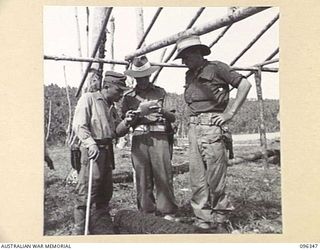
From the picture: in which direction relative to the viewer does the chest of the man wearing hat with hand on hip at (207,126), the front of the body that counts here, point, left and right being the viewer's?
facing the viewer and to the left of the viewer

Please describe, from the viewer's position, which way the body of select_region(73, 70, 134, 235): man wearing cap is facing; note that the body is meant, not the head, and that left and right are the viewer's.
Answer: facing the viewer and to the right of the viewer

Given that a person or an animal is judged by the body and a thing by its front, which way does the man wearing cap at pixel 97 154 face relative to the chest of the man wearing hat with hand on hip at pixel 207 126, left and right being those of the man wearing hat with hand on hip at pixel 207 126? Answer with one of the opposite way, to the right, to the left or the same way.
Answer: to the left

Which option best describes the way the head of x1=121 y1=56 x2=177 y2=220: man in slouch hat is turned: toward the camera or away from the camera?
toward the camera

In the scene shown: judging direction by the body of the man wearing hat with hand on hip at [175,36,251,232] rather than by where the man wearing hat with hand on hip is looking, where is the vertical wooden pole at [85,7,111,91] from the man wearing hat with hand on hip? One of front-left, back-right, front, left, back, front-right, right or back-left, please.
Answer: front-right

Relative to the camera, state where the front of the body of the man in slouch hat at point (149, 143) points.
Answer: toward the camera

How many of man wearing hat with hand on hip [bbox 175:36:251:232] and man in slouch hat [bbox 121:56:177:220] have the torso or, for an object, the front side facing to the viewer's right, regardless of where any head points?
0

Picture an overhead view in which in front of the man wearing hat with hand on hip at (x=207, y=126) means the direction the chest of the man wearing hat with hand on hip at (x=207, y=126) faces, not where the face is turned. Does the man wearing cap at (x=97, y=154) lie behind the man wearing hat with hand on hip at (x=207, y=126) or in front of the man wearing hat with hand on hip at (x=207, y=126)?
in front

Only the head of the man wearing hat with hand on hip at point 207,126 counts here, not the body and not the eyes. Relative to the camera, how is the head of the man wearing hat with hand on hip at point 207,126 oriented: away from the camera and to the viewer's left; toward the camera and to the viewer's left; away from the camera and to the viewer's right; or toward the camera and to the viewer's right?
toward the camera and to the viewer's left

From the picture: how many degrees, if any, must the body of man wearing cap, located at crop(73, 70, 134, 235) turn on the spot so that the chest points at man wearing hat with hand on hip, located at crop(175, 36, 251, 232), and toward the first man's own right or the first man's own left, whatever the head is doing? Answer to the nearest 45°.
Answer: approximately 45° to the first man's own left
